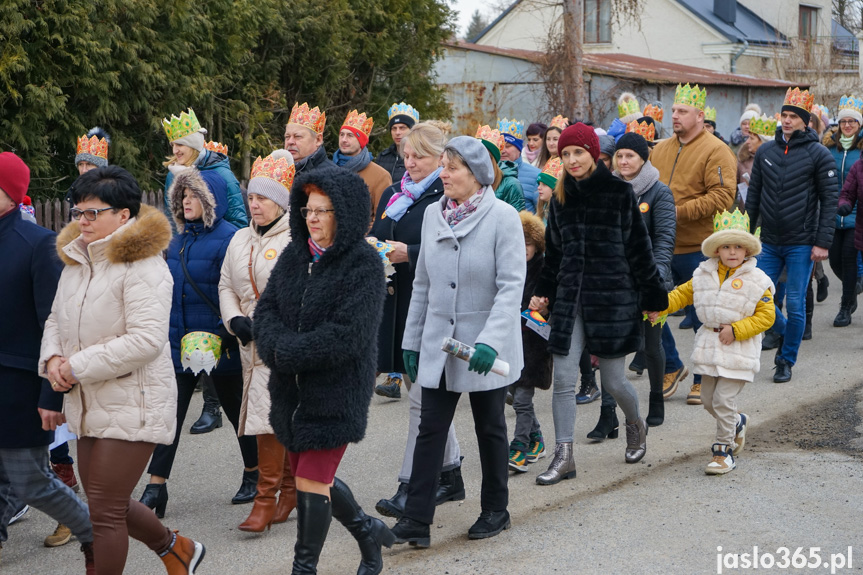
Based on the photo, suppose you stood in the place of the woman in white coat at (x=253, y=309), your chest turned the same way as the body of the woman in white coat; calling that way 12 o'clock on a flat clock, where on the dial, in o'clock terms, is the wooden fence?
The wooden fence is roughly at 4 o'clock from the woman in white coat.

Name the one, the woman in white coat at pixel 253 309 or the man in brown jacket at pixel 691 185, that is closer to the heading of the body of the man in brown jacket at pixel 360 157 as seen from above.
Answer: the woman in white coat

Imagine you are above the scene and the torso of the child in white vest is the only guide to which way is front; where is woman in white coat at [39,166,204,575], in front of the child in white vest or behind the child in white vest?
in front

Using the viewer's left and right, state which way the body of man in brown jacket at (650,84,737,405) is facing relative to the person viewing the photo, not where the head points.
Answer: facing the viewer and to the left of the viewer

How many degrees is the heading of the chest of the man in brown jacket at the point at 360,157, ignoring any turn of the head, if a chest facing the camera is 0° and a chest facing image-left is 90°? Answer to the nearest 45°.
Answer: approximately 45°

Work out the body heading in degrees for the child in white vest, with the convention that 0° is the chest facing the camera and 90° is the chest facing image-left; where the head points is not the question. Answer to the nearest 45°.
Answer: approximately 45°

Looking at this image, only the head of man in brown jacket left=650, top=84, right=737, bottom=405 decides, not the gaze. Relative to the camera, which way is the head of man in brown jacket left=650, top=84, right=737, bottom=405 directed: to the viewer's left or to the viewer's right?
to the viewer's left

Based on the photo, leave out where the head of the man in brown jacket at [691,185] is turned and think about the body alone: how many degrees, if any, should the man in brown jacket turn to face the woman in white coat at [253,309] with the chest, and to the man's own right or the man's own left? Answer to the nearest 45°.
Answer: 0° — they already face them

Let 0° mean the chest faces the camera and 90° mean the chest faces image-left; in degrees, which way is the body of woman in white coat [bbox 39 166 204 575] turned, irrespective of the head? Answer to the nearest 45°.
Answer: approximately 45°

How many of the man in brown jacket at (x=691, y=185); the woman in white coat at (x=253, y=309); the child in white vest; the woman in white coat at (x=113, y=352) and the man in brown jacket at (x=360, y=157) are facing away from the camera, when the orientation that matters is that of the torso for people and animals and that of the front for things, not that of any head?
0

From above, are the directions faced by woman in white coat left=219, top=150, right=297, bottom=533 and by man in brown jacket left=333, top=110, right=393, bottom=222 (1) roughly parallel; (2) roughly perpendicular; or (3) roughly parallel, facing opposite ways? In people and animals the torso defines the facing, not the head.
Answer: roughly parallel

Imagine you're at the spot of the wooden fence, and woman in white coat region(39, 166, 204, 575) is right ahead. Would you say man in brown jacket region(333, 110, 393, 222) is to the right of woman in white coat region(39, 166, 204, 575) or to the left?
left

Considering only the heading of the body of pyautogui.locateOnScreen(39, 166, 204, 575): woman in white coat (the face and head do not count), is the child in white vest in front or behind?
behind

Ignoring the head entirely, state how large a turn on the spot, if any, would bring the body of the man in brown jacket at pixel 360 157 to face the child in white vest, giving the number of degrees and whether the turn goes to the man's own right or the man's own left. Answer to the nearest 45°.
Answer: approximately 90° to the man's own left

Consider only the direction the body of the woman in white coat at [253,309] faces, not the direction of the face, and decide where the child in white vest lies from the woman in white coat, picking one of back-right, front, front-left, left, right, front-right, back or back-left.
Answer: back-left

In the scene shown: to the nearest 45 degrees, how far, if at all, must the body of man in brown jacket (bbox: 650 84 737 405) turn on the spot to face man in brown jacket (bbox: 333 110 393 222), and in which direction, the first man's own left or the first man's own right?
approximately 45° to the first man's own right
